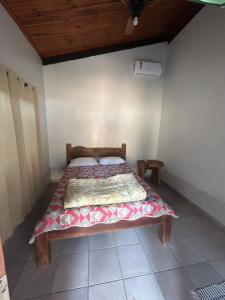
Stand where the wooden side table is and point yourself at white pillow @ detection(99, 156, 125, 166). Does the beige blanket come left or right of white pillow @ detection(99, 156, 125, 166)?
left

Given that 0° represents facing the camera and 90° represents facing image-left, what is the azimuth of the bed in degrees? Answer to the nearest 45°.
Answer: approximately 0°

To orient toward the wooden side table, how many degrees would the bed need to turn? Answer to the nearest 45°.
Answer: approximately 135° to its left

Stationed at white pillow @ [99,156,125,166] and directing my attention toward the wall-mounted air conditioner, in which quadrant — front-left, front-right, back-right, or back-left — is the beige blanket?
back-right
